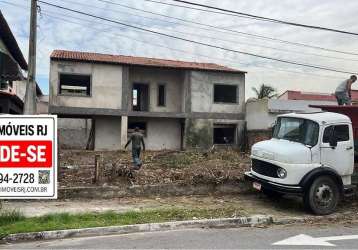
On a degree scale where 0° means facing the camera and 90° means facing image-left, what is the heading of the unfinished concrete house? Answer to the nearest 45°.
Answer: approximately 0°

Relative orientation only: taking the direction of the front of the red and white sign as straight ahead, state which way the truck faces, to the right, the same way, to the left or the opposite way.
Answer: to the right

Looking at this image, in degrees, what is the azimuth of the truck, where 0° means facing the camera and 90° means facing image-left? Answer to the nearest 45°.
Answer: approximately 45°

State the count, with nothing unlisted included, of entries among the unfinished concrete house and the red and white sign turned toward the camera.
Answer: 2

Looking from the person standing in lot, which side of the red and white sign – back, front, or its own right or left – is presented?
back

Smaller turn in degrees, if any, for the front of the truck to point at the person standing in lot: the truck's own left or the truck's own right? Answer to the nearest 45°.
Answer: approximately 90° to the truck's own right

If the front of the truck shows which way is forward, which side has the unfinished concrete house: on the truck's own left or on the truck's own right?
on the truck's own right

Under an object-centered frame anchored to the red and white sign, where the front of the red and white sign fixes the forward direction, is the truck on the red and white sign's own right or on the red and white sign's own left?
on the red and white sign's own left

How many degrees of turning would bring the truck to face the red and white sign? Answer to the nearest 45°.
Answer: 0° — it already faces it

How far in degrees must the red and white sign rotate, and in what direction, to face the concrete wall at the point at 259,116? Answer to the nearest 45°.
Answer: approximately 135° to its left

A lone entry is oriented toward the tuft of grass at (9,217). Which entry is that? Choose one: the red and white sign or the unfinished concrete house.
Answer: the unfinished concrete house
